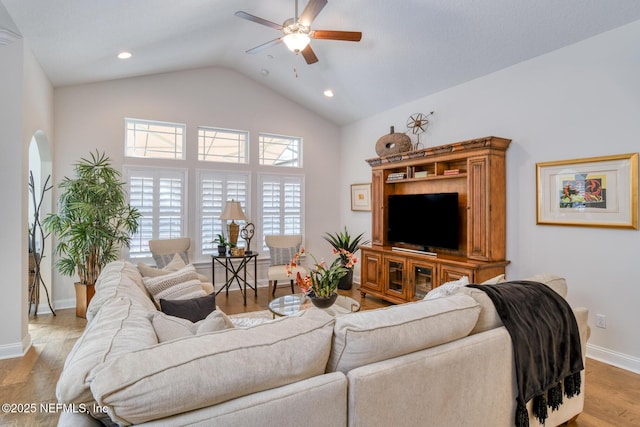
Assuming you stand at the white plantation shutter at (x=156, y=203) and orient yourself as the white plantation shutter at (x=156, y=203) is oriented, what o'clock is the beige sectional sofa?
The beige sectional sofa is roughly at 12 o'clock from the white plantation shutter.

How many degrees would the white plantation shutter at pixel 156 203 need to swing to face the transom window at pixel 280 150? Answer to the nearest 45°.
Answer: approximately 90° to its left

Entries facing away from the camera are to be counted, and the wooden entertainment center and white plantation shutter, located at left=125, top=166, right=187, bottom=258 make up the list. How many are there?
0

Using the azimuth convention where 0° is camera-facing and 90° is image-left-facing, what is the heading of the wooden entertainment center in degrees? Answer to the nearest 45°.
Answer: approximately 45°

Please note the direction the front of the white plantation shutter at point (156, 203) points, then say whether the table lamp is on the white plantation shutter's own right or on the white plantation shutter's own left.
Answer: on the white plantation shutter's own left

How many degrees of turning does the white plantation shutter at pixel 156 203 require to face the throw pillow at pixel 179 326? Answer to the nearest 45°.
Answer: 0° — it already faces it

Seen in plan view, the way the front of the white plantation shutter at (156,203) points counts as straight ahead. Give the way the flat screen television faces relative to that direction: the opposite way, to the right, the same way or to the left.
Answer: to the right

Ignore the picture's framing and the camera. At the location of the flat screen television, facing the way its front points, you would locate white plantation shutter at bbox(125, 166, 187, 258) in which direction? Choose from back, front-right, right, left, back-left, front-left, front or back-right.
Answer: front-right

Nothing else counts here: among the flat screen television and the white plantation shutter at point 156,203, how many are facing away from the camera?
0

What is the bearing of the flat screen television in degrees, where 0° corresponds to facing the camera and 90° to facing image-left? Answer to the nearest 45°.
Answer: approximately 45°

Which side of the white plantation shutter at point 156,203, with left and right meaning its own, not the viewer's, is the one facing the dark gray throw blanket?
front

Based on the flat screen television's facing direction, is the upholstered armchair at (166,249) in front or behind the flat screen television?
in front

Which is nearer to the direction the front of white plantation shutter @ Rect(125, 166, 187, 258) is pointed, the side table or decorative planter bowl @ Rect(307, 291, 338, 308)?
the decorative planter bowl

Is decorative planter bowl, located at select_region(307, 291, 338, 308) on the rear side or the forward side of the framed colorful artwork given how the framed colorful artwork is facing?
on the forward side
